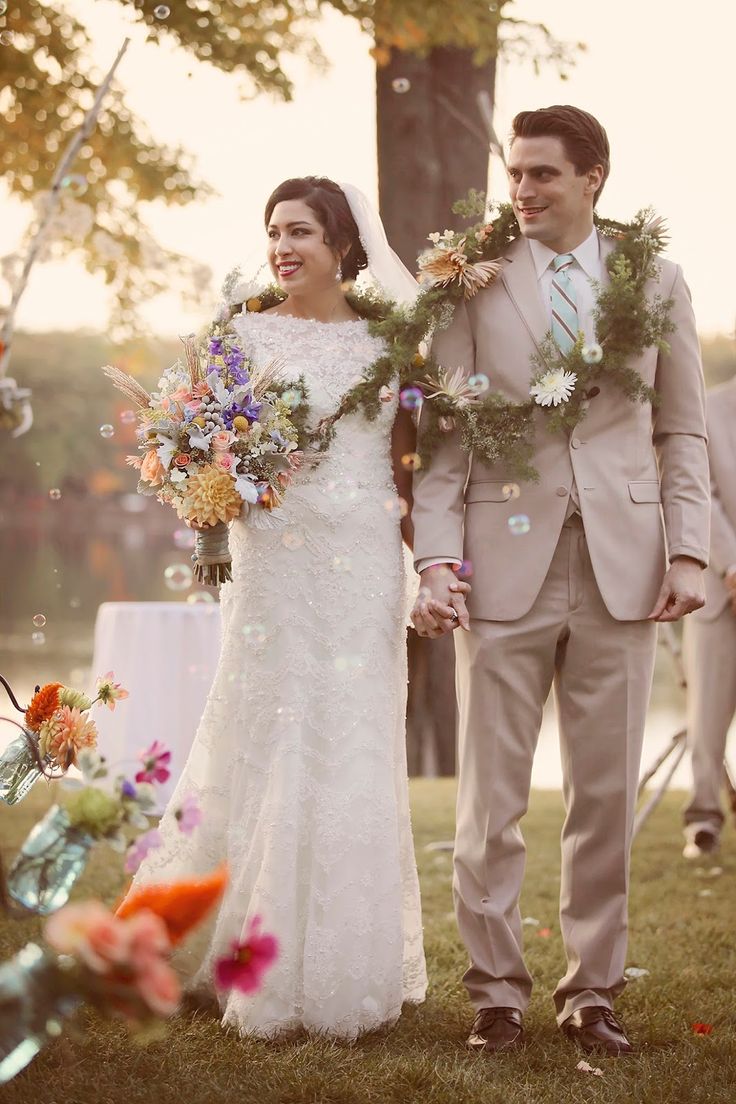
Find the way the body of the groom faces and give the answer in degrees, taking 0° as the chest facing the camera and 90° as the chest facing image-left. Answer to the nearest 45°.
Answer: approximately 0°

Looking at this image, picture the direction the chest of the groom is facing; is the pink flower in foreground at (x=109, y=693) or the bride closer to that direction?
the pink flower in foreground

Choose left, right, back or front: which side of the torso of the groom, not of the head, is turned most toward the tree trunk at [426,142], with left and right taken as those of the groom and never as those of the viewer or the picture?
back

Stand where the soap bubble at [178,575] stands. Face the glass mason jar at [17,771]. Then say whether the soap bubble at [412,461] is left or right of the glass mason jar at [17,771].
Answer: left

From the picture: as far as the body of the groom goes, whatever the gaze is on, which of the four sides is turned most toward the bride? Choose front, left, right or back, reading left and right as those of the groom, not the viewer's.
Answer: right

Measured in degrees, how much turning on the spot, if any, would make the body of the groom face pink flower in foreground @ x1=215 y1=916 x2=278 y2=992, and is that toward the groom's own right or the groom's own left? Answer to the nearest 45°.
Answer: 0° — they already face it

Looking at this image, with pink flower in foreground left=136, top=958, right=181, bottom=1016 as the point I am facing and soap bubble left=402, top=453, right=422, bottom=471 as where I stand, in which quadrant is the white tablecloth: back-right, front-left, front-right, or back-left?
back-right

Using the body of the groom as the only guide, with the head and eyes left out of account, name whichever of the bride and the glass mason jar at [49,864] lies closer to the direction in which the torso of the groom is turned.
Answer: the glass mason jar

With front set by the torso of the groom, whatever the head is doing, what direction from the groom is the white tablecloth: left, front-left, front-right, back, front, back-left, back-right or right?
back-right

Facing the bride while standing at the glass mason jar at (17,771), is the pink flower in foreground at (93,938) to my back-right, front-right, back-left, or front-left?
back-right

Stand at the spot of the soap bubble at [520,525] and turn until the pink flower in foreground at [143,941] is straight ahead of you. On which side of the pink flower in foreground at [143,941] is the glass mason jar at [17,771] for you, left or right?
right
